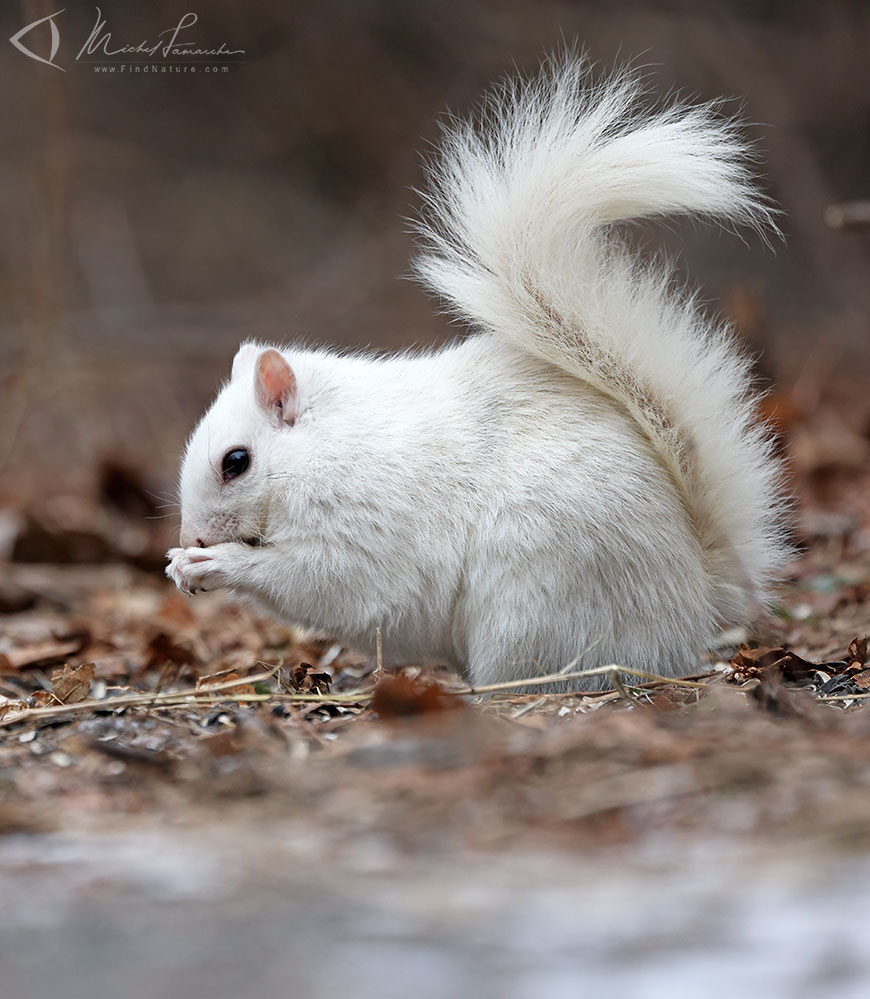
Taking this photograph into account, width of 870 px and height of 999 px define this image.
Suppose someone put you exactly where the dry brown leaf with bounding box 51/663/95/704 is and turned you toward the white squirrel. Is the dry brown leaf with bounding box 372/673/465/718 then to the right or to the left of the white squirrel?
right

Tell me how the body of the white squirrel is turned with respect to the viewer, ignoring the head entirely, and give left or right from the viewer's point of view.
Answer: facing to the left of the viewer

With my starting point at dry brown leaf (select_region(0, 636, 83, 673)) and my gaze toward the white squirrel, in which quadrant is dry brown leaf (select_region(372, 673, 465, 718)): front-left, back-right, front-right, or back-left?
front-right

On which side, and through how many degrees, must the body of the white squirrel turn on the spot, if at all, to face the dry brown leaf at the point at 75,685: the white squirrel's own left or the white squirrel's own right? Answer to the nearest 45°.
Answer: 0° — it already faces it

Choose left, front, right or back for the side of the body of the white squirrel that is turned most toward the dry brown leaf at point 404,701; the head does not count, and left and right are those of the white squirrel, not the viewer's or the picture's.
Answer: left
